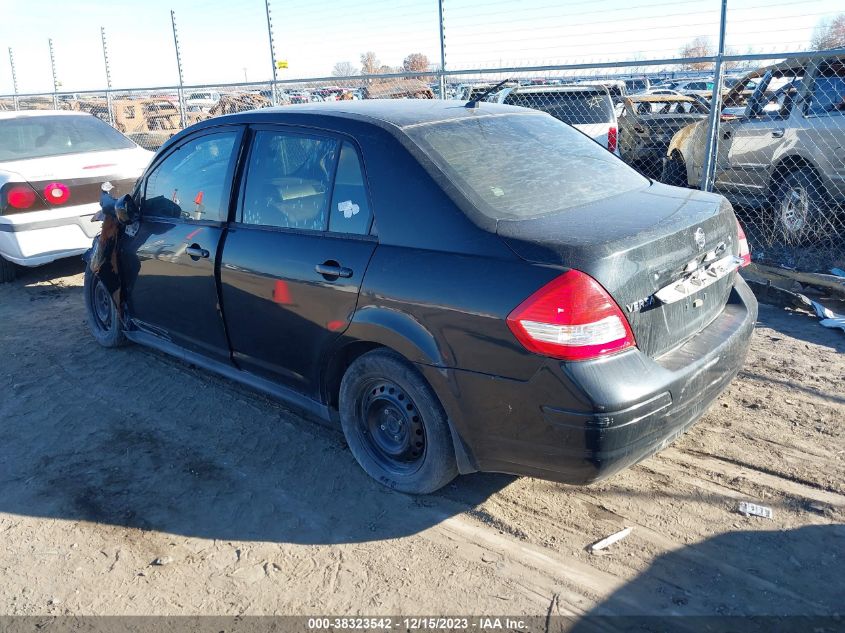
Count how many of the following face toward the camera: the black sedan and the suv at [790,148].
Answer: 0

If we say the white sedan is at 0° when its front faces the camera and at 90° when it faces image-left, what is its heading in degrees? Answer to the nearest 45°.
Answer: approximately 135°

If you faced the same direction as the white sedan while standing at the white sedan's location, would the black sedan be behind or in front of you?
behind

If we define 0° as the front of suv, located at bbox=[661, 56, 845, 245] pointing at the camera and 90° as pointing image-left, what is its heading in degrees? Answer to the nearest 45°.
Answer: approximately 135°

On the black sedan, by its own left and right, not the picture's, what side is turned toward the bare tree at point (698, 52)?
right

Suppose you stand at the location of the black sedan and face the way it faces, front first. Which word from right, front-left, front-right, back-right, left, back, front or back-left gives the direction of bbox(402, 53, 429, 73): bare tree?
front-right

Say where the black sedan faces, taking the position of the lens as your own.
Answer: facing away from the viewer and to the left of the viewer

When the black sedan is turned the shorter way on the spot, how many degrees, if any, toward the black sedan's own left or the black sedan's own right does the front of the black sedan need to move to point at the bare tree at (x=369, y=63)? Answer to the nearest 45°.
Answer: approximately 45° to the black sedan's own right

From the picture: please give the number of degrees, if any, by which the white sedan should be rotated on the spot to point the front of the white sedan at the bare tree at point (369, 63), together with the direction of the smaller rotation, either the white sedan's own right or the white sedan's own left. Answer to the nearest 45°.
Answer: approximately 90° to the white sedan's own right
